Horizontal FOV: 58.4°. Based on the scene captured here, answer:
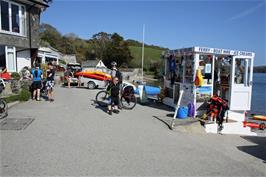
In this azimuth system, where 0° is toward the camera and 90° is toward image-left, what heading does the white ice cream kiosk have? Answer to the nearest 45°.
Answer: approximately 315°

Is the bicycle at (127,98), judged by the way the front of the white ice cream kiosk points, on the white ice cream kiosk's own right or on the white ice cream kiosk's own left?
on the white ice cream kiosk's own right

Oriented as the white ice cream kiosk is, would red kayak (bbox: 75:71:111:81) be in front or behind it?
behind

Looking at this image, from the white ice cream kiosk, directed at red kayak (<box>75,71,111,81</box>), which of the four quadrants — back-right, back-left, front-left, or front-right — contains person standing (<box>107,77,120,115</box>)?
front-left

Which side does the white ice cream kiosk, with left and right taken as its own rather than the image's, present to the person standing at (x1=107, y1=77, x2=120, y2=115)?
right

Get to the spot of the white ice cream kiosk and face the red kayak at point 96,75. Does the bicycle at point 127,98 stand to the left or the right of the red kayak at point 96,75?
left
